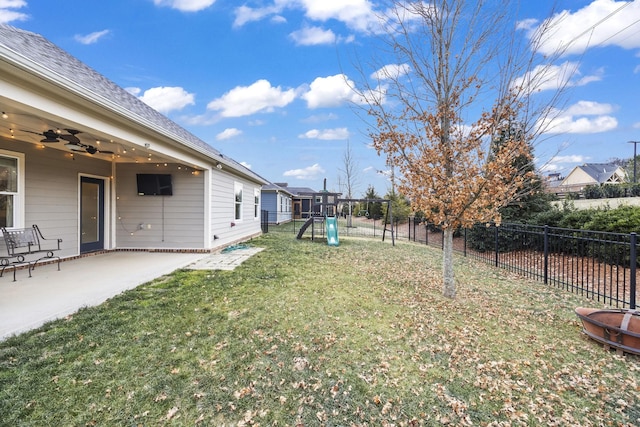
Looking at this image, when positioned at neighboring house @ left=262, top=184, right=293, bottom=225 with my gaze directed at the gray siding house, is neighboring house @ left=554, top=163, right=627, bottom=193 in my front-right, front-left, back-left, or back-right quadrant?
back-left

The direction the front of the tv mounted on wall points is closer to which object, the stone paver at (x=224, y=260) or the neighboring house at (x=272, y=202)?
the stone paver

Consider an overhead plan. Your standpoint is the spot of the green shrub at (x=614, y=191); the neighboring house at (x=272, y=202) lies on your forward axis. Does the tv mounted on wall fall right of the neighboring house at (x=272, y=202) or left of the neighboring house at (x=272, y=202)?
left

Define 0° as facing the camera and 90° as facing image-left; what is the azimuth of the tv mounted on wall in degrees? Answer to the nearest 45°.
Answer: approximately 0°
